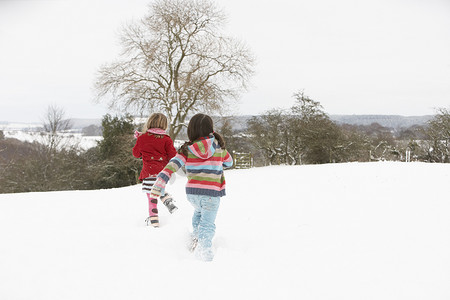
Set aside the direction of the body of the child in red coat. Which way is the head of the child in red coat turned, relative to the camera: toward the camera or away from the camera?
away from the camera

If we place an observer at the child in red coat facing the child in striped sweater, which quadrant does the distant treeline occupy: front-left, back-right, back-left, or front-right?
back-left

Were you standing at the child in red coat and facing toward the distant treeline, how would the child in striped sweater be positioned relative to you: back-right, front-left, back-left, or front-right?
back-right

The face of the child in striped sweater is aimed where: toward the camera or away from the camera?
away from the camera

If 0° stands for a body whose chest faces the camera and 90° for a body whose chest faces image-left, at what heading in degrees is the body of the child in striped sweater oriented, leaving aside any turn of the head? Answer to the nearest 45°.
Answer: approximately 180°

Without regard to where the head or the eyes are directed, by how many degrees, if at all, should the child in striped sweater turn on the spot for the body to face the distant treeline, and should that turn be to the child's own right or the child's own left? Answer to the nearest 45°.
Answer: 0° — they already face it
